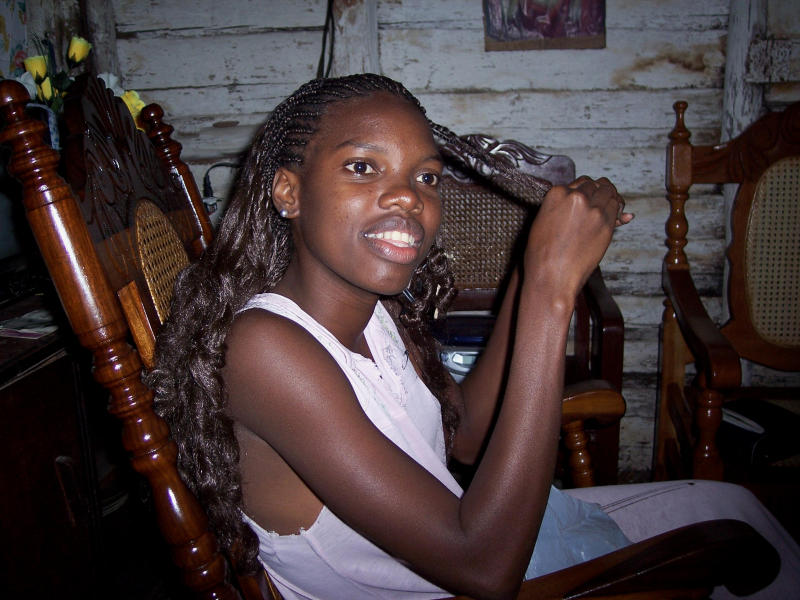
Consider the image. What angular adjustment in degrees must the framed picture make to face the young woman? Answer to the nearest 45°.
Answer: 0° — it already faces them

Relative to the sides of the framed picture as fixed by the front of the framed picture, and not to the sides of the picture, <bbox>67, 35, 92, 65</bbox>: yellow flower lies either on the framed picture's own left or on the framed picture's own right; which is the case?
on the framed picture's own right

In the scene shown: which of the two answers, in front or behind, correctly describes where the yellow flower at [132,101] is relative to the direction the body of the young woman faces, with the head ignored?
behind

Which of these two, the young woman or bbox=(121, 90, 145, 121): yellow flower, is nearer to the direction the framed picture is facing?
the young woman

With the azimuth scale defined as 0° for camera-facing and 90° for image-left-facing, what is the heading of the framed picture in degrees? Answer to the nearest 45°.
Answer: approximately 0°

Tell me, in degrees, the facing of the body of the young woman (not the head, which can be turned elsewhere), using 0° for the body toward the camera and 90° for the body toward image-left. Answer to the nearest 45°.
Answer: approximately 315°
